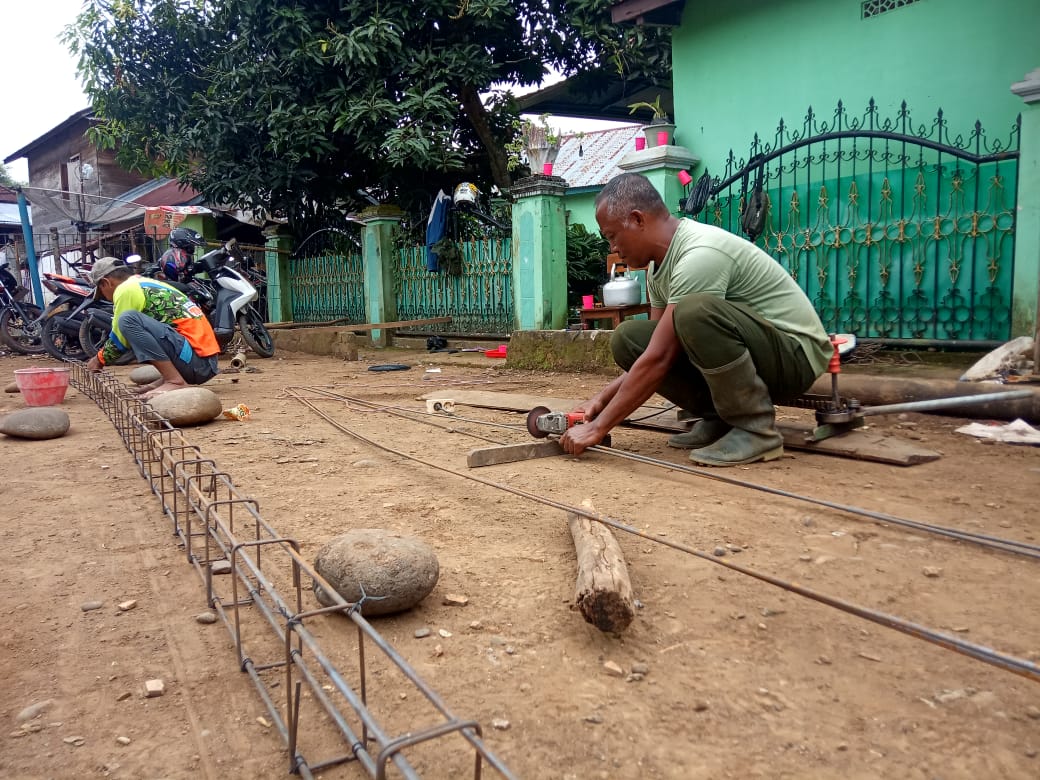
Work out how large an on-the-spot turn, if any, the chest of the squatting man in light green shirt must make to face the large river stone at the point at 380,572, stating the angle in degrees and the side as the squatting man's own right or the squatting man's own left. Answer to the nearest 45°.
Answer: approximately 45° to the squatting man's own left

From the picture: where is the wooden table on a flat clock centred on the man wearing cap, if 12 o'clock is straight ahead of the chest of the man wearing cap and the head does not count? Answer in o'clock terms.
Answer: The wooden table is roughly at 6 o'clock from the man wearing cap.

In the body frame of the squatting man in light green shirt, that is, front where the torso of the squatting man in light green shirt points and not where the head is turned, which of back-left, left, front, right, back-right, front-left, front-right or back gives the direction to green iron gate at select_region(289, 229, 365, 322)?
front-right

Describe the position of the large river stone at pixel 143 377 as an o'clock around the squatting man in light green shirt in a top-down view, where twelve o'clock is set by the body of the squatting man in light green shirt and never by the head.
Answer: The large river stone is roughly at 1 o'clock from the squatting man in light green shirt.

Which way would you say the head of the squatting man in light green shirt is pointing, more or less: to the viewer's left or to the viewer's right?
to the viewer's left

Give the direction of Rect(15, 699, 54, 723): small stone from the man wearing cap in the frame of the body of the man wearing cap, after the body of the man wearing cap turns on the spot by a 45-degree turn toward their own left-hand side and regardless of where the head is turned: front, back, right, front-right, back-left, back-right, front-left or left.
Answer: front-left

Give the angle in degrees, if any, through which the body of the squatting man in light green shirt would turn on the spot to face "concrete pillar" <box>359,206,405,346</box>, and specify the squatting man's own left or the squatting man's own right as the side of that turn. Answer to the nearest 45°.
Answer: approximately 45° to the squatting man's own right

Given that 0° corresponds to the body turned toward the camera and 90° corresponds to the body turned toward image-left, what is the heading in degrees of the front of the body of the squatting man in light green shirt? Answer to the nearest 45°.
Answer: approximately 90°

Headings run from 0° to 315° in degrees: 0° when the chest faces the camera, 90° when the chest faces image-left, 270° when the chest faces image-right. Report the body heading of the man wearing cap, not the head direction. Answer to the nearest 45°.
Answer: approximately 90°
